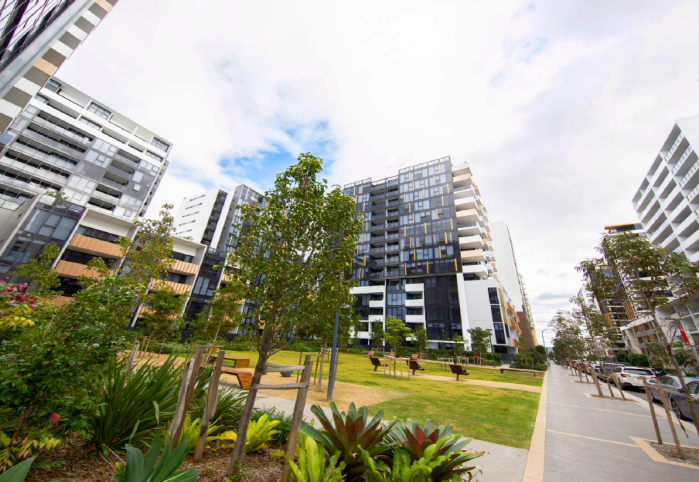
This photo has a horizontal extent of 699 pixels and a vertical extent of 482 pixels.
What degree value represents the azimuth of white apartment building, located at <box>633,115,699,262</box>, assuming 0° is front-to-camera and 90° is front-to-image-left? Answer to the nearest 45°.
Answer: approximately 45°

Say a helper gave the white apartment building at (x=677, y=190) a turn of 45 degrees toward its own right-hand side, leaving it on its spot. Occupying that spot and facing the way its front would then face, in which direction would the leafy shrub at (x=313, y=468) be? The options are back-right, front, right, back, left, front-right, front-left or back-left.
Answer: left

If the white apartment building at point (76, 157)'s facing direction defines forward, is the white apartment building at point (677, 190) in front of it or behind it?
in front

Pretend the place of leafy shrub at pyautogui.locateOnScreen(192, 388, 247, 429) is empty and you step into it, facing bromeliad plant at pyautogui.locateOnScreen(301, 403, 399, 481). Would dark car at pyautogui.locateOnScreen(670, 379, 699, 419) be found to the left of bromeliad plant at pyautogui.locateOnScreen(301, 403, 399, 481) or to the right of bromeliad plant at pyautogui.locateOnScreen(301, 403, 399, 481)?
left

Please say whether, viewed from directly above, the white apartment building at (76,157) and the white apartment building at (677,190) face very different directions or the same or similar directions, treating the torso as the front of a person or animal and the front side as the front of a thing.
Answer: very different directions

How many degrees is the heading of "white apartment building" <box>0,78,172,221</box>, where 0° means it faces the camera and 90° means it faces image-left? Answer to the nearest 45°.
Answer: approximately 315°

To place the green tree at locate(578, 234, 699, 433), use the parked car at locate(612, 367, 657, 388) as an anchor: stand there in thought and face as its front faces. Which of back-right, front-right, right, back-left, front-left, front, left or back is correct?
back-left

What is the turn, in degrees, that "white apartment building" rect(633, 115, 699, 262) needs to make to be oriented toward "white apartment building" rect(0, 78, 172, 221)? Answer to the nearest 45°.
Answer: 0° — it already faces it

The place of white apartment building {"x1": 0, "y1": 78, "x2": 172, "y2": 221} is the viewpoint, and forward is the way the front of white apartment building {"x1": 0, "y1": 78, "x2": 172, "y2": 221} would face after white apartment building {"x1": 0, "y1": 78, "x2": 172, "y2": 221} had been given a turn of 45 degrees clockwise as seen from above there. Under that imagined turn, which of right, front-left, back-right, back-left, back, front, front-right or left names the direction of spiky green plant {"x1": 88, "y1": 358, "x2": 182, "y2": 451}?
front

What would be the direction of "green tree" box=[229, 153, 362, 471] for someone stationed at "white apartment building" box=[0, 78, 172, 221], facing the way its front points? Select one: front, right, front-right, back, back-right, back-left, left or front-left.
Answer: front-right

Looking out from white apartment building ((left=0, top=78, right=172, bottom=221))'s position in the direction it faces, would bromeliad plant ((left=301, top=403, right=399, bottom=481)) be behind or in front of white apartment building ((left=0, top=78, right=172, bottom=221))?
in front

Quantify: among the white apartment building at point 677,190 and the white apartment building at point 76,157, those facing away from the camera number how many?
0

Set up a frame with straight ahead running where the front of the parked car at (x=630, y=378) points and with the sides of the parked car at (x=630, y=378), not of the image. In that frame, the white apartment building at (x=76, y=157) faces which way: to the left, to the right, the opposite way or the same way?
to the right

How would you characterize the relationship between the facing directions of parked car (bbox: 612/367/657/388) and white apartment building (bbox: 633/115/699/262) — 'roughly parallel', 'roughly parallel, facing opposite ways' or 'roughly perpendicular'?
roughly perpendicular
